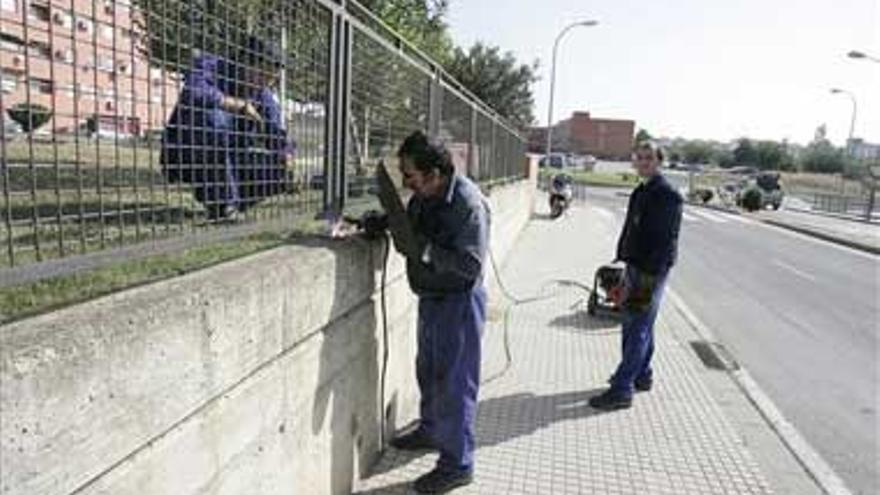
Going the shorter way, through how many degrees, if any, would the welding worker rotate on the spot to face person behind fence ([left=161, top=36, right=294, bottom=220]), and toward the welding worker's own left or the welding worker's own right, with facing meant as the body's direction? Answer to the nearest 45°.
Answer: approximately 45° to the welding worker's own left

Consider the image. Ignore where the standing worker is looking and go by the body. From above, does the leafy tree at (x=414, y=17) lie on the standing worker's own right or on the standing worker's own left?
on the standing worker's own right

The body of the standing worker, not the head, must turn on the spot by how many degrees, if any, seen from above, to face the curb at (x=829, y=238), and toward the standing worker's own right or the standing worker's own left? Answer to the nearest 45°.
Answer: approximately 135° to the standing worker's own right

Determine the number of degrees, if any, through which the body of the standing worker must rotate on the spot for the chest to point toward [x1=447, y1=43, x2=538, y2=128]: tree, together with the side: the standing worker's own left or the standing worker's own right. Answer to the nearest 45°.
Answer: approximately 135° to the standing worker's own right

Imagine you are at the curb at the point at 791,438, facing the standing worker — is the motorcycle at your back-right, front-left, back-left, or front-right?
front-right

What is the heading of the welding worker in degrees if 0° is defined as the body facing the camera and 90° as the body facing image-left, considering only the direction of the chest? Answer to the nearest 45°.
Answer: approximately 90°

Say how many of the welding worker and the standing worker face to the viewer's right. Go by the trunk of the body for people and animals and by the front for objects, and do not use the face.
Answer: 0

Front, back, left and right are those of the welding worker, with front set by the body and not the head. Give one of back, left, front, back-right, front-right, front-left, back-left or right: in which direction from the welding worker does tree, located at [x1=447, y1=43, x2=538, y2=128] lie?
right

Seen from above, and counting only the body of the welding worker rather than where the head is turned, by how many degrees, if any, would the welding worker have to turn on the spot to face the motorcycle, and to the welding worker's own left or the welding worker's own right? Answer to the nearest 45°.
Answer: approximately 90° to the welding worker's own right

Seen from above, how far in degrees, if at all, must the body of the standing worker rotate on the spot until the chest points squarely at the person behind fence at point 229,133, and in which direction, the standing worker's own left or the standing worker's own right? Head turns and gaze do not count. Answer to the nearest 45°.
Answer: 0° — they already face them

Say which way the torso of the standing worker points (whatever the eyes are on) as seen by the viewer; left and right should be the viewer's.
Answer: facing the viewer and to the left of the viewer

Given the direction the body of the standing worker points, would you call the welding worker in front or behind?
in front

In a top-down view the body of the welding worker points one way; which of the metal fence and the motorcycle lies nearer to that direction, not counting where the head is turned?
the metal fence
